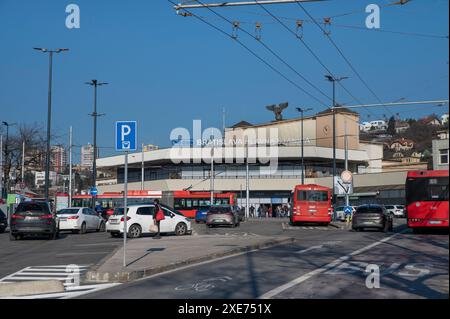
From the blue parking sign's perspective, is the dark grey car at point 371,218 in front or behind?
behind
